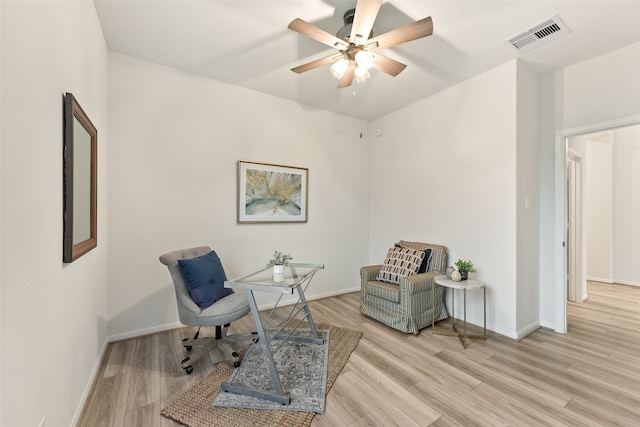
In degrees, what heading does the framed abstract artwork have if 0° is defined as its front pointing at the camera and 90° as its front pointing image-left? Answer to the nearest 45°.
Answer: approximately 315°

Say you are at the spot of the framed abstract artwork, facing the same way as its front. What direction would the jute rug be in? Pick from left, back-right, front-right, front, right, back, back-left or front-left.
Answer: front-right

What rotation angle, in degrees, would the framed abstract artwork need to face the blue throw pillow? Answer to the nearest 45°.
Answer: approximately 90° to its right

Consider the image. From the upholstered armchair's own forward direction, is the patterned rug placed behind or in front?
in front

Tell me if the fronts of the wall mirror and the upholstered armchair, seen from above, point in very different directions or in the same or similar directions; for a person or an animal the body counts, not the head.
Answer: very different directions

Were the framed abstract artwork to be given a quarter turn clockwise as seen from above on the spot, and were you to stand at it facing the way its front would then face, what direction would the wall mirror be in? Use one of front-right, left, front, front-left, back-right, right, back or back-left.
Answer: front

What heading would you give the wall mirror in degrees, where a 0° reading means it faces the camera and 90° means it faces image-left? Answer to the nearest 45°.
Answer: approximately 270°

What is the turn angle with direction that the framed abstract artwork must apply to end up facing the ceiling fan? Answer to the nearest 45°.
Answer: approximately 45° to its right

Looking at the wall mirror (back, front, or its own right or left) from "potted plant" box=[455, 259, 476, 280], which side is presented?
front

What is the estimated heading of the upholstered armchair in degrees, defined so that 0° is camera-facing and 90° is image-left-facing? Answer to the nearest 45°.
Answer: approximately 45°

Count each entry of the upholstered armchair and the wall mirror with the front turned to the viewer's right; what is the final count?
1
